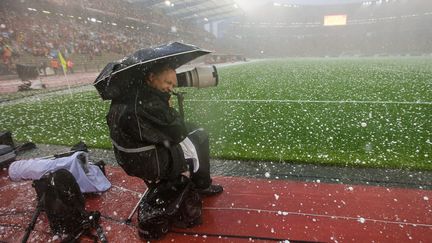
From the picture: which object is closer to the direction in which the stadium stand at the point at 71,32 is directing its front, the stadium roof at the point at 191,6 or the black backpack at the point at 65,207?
the black backpack

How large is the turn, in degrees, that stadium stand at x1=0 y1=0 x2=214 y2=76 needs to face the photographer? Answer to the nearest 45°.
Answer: approximately 45° to its right

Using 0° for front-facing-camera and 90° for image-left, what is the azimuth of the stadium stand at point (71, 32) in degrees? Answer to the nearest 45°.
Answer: approximately 315°

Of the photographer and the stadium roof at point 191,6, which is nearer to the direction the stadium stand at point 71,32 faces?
the photographer

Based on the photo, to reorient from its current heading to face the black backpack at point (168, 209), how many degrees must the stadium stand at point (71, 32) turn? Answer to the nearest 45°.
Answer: approximately 45° to its right

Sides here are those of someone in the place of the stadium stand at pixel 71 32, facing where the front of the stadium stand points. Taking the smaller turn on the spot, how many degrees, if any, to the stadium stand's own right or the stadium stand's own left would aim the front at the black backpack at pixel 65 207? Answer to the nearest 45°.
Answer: approximately 45° to the stadium stand's own right

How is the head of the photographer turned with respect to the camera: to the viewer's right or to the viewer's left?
to the viewer's right
